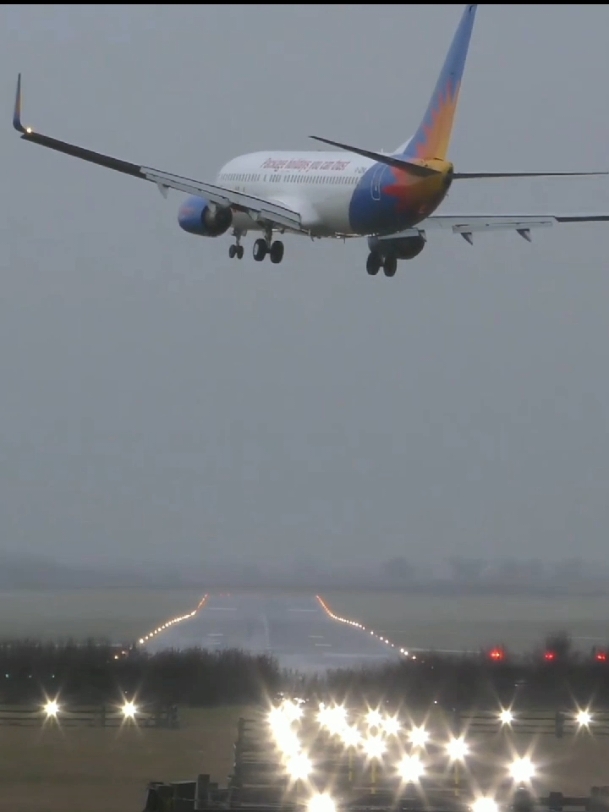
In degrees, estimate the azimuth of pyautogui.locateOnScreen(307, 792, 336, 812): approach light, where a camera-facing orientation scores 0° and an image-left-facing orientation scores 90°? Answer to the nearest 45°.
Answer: approximately 0°
